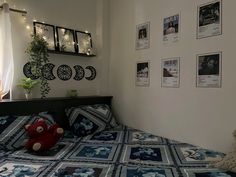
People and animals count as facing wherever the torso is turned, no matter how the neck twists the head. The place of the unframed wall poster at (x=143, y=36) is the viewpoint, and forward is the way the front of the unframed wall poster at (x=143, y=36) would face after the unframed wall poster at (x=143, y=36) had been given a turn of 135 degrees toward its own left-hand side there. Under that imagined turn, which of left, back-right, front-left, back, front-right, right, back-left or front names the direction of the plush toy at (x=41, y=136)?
back-right

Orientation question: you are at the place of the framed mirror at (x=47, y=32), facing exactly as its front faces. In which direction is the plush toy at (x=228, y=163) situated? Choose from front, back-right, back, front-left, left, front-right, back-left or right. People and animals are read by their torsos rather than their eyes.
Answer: front

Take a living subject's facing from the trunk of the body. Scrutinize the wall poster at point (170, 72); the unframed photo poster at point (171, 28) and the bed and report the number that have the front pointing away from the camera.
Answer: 0

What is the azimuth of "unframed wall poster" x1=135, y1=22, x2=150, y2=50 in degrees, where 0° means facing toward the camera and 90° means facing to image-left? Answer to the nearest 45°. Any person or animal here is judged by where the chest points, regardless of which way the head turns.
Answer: approximately 45°

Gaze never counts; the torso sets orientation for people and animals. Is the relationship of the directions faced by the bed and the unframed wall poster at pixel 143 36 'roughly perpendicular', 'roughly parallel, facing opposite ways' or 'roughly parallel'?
roughly perpendicular

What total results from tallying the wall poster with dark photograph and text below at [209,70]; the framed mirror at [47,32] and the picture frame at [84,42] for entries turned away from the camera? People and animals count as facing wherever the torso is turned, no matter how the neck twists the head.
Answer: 0

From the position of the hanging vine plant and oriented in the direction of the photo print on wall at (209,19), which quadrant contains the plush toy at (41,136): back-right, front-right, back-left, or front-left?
front-right

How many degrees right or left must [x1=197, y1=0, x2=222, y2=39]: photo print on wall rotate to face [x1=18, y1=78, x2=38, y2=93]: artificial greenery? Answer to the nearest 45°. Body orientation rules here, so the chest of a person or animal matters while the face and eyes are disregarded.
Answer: approximately 45° to its right

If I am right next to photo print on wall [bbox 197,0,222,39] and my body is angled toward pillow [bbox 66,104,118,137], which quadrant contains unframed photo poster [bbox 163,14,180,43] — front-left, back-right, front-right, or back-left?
front-right
